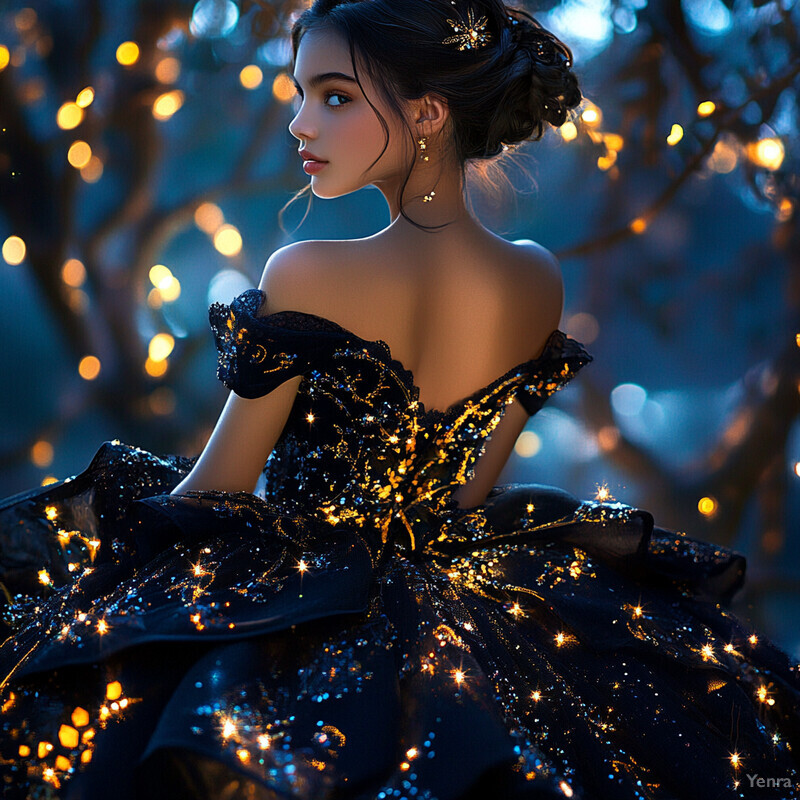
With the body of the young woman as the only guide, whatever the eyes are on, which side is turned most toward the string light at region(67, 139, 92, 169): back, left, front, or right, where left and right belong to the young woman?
front

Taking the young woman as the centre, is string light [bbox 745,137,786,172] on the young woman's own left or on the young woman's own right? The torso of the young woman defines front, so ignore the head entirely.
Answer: on the young woman's own right

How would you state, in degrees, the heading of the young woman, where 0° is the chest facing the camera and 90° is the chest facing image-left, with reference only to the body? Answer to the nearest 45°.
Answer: approximately 135°

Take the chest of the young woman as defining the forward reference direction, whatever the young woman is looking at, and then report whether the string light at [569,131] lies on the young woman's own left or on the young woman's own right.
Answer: on the young woman's own right

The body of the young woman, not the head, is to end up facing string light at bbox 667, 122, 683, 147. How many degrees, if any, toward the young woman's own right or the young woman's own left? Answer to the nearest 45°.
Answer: approximately 45° to the young woman's own right

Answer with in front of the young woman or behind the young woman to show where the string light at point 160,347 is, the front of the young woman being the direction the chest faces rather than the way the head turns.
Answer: in front

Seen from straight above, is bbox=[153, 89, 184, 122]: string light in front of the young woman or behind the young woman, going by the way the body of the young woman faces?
in front

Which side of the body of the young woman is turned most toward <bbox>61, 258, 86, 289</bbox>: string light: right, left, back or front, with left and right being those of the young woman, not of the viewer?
front

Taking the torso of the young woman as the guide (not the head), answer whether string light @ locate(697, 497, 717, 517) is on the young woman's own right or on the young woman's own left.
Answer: on the young woman's own right

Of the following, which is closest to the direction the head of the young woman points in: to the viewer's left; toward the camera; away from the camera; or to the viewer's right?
to the viewer's left
